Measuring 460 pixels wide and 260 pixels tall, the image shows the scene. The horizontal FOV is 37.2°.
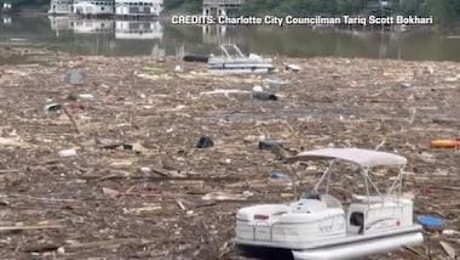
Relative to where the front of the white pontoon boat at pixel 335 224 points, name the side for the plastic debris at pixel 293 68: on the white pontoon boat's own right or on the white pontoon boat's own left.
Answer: on the white pontoon boat's own right

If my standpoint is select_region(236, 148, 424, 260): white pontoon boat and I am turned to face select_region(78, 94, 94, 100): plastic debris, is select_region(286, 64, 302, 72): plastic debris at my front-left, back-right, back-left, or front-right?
front-right

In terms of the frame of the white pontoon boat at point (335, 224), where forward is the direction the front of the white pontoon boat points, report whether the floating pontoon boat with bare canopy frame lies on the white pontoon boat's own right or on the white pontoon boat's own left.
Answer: on the white pontoon boat's own right

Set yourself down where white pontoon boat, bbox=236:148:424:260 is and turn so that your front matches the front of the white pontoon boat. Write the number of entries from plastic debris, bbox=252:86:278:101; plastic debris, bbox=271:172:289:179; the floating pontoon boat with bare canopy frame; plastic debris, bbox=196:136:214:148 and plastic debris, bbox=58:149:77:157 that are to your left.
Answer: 0

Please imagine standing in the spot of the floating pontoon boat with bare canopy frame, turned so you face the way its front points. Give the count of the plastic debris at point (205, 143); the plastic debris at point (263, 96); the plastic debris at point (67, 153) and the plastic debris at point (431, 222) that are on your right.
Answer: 4

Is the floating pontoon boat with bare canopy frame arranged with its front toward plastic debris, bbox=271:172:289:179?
no

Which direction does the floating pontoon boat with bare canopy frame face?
to the viewer's right

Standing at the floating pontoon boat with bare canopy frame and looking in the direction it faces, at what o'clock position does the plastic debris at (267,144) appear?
The plastic debris is roughly at 3 o'clock from the floating pontoon boat with bare canopy frame.

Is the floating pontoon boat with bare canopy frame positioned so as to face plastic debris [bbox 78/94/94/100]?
no

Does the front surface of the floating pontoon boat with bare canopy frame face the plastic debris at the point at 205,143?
no

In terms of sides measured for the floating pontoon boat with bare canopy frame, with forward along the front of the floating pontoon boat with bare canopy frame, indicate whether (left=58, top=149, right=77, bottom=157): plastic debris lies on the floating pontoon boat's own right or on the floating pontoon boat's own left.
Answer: on the floating pontoon boat's own right

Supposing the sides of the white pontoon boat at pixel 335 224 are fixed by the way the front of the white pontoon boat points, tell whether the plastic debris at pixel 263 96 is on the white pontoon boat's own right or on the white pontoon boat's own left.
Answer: on the white pontoon boat's own right
